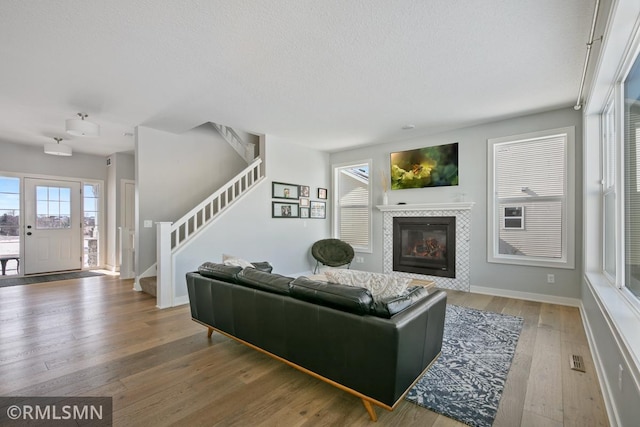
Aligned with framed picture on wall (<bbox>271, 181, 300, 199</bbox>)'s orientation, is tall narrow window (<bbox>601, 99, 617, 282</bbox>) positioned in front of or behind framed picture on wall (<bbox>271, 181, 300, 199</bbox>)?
in front

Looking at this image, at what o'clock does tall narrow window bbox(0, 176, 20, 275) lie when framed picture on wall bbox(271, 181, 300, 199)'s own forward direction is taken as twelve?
The tall narrow window is roughly at 5 o'clock from the framed picture on wall.

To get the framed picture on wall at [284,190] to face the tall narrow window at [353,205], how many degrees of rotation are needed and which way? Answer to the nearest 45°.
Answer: approximately 45° to its left

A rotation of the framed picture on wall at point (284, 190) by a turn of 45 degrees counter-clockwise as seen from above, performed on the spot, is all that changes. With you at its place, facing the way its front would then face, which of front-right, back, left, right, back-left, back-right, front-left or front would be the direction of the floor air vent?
front-right

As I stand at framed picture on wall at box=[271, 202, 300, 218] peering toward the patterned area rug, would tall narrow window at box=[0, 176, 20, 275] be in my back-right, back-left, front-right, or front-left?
back-right

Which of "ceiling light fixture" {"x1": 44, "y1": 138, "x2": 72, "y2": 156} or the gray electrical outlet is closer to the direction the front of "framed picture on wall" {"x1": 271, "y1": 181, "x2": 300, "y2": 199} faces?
the gray electrical outlet

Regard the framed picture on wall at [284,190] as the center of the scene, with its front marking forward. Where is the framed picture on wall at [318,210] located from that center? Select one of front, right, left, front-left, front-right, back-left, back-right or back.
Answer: left

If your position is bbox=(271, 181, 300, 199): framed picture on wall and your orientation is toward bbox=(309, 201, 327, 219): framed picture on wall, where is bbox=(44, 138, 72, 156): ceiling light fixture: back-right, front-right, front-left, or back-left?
back-left

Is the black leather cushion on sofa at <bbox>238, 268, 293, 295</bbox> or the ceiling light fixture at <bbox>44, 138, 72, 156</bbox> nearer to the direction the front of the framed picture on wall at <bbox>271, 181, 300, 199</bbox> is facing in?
the black leather cushion on sofa
